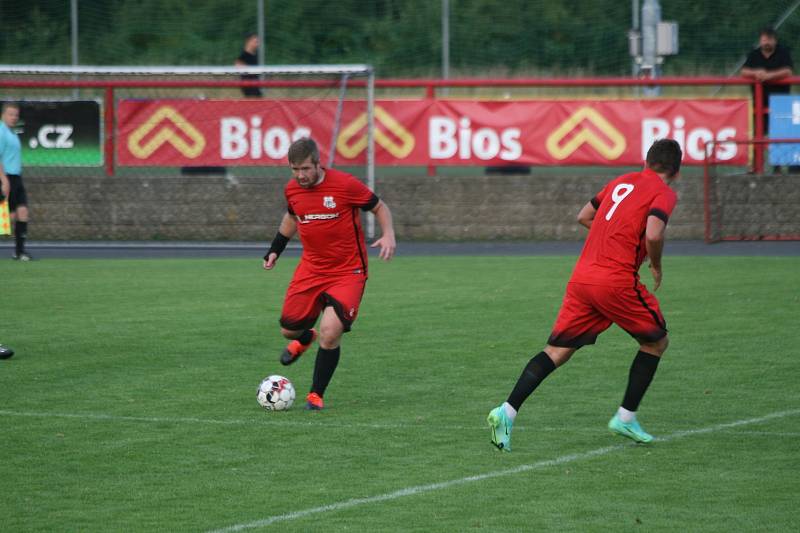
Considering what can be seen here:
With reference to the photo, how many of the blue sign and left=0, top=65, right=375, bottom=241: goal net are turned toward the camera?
2

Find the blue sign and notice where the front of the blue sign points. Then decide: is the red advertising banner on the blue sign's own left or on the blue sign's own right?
on the blue sign's own right

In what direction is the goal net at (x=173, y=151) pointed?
toward the camera

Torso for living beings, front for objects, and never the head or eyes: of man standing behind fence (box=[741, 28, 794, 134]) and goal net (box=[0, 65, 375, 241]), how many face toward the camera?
2

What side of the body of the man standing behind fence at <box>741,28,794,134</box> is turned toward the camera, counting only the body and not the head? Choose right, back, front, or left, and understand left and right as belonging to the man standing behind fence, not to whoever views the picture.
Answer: front

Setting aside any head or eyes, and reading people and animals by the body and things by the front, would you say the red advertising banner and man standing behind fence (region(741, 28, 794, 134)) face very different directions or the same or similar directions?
same or similar directions

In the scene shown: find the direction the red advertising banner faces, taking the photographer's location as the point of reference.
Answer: facing the viewer

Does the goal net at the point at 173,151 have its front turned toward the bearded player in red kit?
yes

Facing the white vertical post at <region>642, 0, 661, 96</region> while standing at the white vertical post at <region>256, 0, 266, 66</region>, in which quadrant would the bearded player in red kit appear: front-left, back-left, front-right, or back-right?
front-right

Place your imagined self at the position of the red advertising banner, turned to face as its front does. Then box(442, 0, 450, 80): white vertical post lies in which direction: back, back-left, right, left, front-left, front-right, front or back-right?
back

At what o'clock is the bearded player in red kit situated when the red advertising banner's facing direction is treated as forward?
The bearded player in red kit is roughly at 12 o'clock from the red advertising banner.

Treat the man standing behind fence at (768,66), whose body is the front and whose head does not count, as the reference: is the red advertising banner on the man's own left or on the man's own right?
on the man's own right
